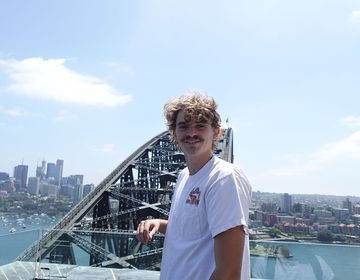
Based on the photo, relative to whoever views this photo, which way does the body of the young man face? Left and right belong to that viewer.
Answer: facing the viewer and to the left of the viewer

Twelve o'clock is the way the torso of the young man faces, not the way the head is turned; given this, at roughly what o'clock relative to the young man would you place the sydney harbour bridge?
The sydney harbour bridge is roughly at 4 o'clock from the young man.

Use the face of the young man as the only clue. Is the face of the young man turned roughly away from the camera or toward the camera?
toward the camera
